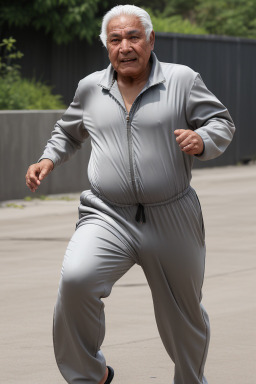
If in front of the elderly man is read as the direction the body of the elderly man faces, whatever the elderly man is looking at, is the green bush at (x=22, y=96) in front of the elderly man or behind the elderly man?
behind

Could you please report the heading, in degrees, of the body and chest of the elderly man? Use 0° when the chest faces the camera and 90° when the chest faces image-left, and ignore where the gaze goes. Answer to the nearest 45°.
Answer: approximately 0°
